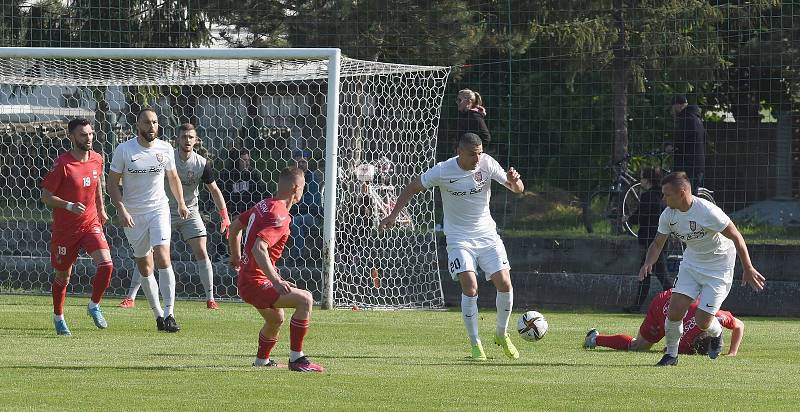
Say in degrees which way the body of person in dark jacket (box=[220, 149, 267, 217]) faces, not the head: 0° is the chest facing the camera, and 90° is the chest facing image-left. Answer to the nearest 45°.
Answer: approximately 0°

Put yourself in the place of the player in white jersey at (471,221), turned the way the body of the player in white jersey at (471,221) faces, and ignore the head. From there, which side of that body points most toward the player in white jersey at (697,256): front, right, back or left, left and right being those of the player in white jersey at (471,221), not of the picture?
left

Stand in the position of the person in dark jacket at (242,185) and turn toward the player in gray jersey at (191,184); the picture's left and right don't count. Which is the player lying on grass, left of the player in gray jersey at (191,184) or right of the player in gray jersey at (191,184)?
left

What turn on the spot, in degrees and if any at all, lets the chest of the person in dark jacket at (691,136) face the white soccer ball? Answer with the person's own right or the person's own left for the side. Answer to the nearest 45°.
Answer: approximately 90° to the person's own left

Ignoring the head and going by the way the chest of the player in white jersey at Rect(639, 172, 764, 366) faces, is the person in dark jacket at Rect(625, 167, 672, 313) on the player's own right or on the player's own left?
on the player's own right

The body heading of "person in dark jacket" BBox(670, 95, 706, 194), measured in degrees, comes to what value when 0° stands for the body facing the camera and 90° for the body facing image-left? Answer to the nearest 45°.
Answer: approximately 90°

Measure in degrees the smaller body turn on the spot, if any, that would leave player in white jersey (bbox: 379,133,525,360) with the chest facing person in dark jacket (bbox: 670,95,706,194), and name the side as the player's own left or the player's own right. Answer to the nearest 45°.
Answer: approximately 135° to the player's own left

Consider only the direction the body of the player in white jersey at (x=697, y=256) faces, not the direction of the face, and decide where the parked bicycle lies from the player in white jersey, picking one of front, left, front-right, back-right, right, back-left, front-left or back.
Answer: back-right

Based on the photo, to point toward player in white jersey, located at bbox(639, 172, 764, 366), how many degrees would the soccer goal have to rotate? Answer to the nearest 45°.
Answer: approximately 45° to its left

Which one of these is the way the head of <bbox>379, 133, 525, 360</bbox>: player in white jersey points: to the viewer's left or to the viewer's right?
to the viewer's right
